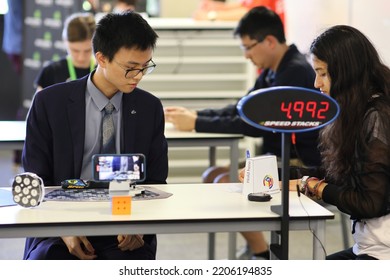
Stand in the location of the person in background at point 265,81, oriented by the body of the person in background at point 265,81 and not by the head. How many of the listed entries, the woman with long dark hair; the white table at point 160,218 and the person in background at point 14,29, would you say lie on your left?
2

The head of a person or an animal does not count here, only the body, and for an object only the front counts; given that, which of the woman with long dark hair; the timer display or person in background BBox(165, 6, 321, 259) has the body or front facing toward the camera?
the timer display

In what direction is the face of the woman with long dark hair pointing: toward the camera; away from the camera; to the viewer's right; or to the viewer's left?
to the viewer's left

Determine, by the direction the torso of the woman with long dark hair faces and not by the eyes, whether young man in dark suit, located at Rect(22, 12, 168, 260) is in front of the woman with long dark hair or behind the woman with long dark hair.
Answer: in front

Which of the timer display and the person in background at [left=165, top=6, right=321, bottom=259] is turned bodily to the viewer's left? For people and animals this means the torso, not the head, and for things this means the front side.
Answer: the person in background

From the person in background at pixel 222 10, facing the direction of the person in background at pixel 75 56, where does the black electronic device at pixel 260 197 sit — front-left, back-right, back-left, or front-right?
front-left

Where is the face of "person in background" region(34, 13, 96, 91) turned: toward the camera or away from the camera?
toward the camera

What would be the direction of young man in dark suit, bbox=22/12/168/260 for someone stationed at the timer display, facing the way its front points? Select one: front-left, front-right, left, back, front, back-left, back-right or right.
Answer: back-right

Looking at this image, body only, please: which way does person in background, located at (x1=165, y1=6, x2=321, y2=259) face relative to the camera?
to the viewer's left

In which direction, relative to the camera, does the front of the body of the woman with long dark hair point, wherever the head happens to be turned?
to the viewer's left

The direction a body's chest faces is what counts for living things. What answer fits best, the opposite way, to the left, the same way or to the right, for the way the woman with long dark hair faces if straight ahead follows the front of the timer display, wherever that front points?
to the right

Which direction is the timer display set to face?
toward the camera

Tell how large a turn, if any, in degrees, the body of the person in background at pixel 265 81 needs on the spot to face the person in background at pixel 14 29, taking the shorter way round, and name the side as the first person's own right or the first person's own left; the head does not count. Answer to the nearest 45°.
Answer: approximately 45° to the first person's own right
